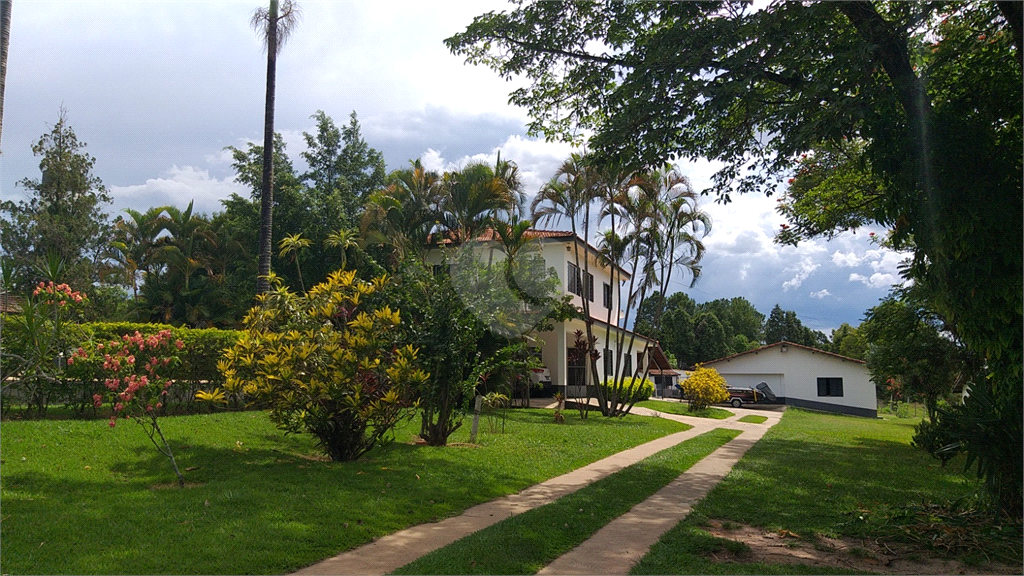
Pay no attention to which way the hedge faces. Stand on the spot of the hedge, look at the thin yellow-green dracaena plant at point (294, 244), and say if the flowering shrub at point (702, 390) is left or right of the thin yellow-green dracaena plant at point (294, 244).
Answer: right

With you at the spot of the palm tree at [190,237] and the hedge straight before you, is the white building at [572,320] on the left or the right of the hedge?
left

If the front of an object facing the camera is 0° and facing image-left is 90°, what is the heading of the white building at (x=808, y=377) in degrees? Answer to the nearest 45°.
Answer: approximately 0°

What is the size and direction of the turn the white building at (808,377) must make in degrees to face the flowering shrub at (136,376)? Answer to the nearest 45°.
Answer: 0° — it already faces it

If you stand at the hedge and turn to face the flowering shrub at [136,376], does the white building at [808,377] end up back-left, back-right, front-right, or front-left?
back-left

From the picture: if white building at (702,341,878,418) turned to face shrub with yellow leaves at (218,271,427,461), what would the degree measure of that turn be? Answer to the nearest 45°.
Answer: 0° — it already faces it
